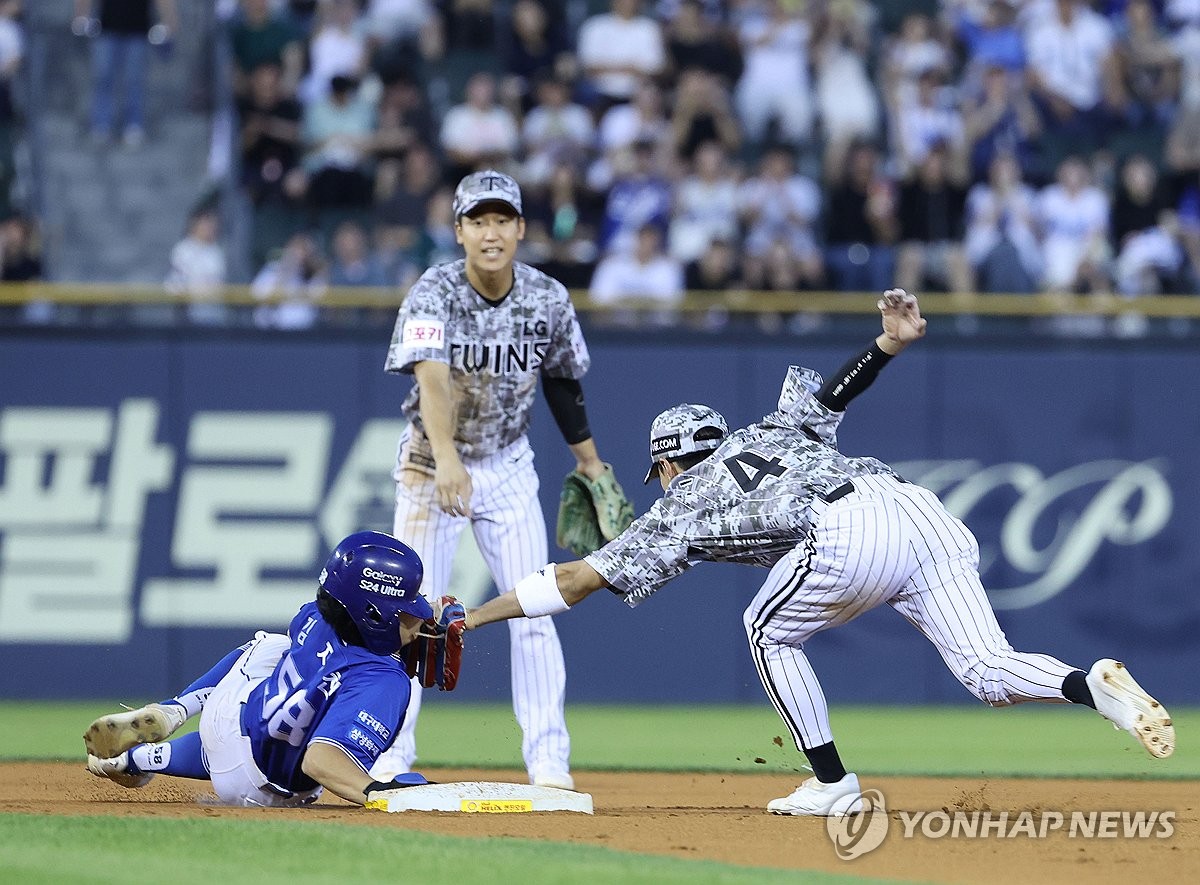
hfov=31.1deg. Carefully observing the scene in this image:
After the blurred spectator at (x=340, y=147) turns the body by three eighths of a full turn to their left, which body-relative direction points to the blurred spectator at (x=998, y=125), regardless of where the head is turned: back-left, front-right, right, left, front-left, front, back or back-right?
front-right

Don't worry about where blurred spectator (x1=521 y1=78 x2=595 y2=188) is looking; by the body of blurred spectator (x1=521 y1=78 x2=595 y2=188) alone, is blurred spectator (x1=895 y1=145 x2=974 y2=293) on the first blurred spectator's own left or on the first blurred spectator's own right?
on the first blurred spectator's own left

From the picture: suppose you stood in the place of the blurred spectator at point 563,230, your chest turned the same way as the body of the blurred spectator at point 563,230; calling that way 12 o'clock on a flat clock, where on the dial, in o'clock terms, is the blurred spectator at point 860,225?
the blurred spectator at point 860,225 is roughly at 9 o'clock from the blurred spectator at point 563,230.

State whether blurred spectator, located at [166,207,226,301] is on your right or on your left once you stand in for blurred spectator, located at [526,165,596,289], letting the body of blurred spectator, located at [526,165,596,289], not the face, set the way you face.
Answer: on your right

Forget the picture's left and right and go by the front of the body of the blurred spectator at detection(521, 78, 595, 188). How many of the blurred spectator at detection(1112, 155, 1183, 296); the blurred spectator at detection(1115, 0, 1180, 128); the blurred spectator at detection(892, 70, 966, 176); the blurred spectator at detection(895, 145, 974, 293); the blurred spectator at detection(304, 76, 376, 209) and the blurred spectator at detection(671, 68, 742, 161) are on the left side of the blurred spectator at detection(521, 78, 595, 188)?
5
